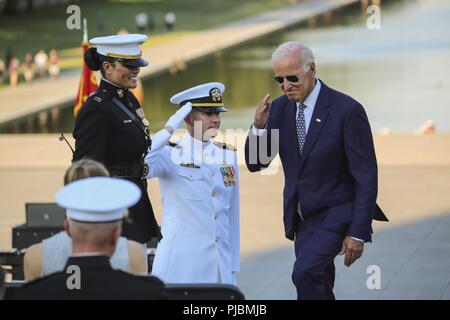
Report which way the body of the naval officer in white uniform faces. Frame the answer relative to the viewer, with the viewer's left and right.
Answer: facing the viewer and to the right of the viewer

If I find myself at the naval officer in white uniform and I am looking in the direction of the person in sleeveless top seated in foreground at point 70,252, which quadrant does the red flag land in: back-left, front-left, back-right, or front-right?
back-right

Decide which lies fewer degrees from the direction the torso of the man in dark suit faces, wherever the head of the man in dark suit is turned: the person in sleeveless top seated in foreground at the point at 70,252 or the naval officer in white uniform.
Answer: the person in sleeveless top seated in foreground

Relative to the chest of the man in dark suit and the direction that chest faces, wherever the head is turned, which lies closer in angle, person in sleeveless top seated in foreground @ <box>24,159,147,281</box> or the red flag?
the person in sleeveless top seated in foreground

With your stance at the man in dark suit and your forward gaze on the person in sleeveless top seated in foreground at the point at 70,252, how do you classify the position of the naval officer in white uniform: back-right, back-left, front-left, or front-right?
front-right

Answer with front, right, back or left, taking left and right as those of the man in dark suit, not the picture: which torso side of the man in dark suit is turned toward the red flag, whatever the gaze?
right

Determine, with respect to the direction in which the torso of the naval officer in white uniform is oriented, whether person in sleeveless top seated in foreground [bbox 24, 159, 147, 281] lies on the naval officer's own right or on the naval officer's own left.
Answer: on the naval officer's own right

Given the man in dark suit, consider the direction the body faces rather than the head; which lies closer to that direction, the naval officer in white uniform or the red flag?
the naval officer in white uniform

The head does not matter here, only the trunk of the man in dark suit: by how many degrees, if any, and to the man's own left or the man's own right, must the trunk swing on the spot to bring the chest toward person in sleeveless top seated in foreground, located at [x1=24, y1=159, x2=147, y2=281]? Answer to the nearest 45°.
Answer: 0° — they already face them

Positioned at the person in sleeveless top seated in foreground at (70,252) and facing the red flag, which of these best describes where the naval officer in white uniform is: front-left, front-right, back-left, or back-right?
front-right

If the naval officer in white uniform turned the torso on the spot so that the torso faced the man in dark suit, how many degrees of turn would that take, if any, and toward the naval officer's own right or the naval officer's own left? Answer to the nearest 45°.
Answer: approximately 45° to the naval officer's own left

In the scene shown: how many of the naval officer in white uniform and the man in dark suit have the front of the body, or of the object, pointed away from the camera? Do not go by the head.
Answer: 0

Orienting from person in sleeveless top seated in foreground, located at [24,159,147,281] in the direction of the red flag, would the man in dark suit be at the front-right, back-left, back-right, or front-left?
front-right

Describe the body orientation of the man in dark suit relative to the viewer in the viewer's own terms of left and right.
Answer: facing the viewer and to the left of the viewer

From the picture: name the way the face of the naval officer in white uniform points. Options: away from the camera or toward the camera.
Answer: toward the camera
